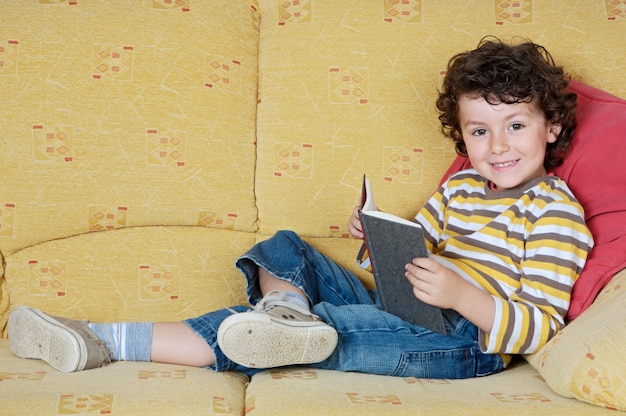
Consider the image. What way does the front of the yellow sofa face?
toward the camera

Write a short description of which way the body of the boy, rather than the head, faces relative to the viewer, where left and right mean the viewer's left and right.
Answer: facing the viewer and to the left of the viewer

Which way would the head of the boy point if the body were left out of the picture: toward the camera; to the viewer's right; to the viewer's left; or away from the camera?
toward the camera
